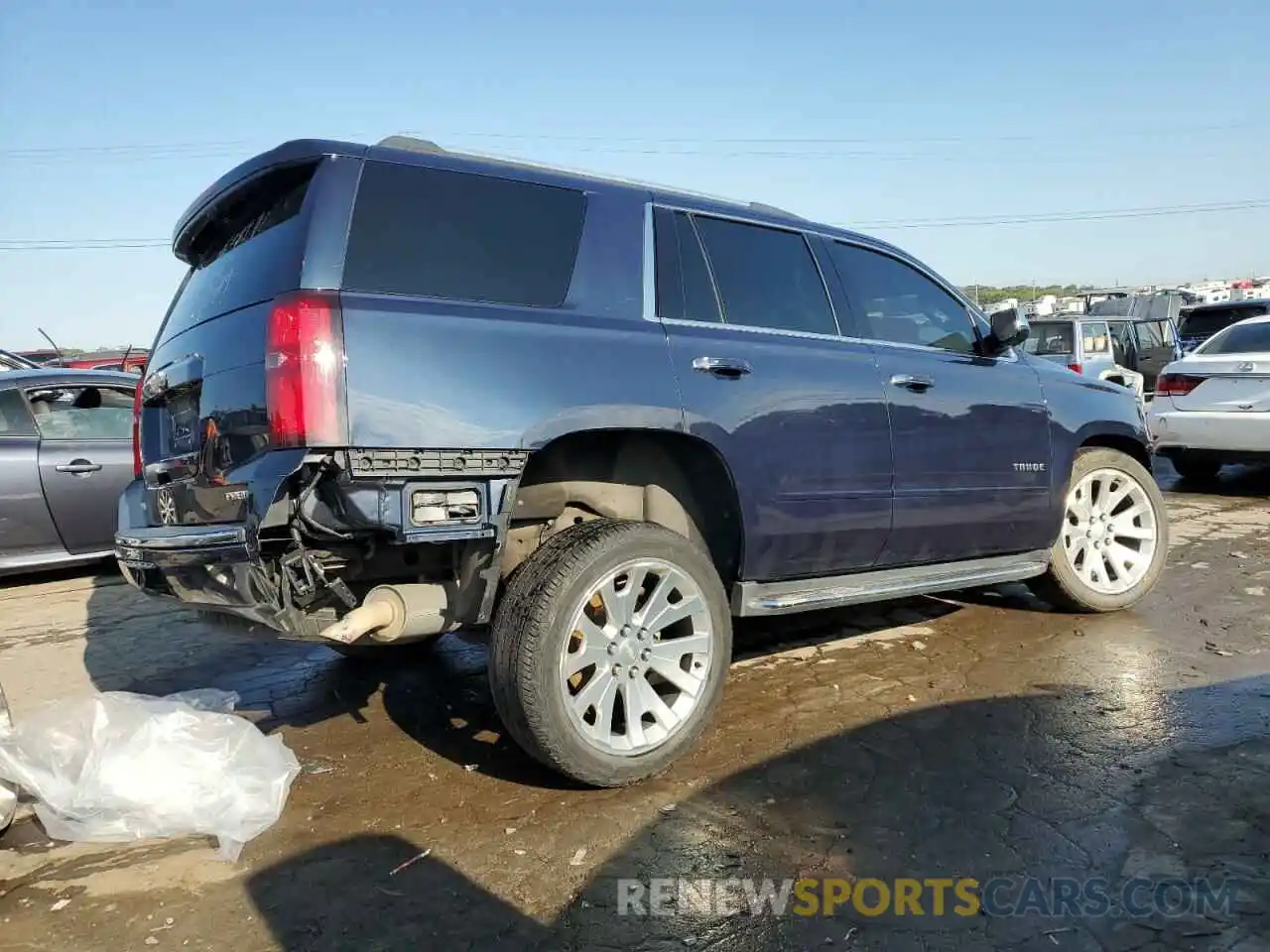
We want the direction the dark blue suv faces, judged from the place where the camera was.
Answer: facing away from the viewer and to the right of the viewer

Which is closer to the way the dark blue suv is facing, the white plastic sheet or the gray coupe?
the gray coupe

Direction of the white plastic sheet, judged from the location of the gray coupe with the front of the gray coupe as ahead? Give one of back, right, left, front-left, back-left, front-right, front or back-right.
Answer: right

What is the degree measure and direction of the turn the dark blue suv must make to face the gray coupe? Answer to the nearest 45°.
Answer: approximately 90° to its left

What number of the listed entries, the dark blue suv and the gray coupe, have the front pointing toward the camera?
0

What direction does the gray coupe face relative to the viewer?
to the viewer's right
